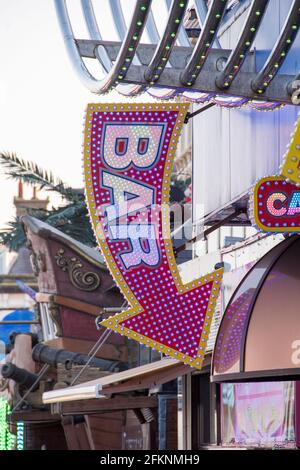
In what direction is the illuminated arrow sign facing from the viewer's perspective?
toward the camera
